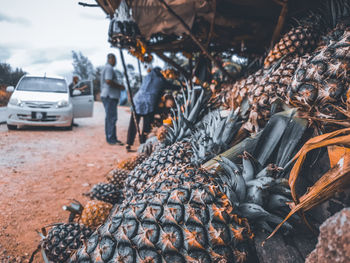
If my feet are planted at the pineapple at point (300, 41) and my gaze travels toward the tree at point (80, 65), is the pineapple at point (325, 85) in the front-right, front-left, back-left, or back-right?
back-left

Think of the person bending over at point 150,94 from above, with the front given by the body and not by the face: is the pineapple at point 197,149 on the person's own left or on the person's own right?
on the person's own right

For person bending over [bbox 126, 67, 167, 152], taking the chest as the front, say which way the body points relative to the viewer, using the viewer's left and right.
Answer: facing away from the viewer and to the right of the viewer

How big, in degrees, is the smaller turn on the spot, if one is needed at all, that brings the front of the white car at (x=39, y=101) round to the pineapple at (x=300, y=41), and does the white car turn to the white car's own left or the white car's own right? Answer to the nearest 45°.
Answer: approximately 45° to the white car's own left

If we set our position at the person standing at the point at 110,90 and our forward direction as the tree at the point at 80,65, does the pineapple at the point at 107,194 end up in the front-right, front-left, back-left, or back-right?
back-left

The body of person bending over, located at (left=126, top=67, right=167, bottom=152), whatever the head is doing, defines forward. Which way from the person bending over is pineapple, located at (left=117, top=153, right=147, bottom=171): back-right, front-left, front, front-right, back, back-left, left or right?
back-right

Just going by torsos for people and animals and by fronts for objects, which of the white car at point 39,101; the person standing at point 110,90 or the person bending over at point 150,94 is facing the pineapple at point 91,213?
the white car

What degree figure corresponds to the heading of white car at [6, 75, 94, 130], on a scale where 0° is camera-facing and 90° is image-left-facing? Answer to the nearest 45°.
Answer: approximately 0°
